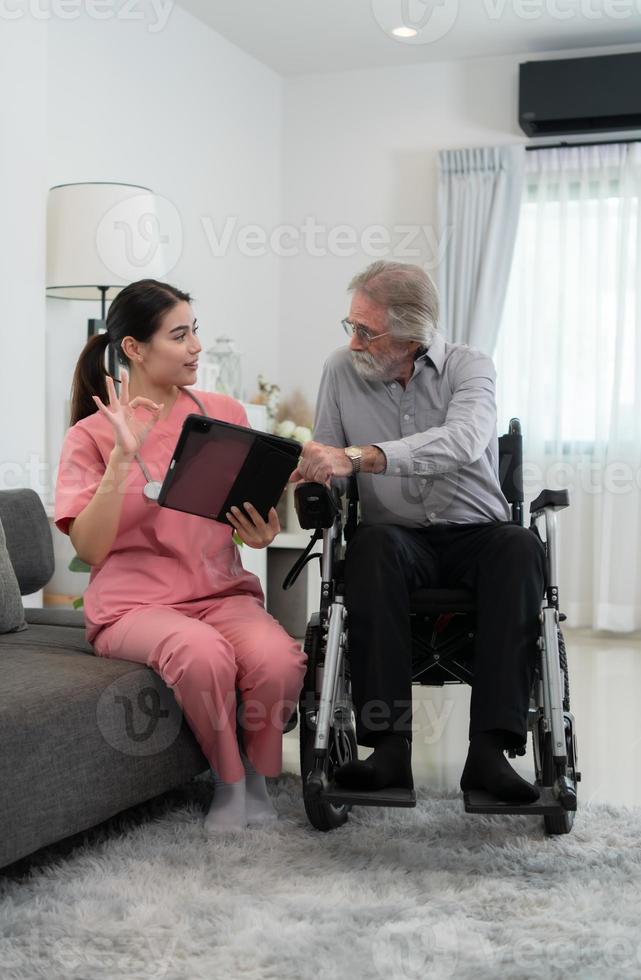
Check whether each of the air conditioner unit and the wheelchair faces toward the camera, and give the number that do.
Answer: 2

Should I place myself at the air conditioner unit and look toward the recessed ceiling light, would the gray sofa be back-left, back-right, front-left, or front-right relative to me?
front-left

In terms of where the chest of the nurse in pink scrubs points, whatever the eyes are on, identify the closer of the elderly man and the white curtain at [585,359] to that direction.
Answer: the elderly man

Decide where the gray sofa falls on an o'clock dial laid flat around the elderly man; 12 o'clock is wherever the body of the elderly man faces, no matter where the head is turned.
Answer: The gray sofa is roughly at 2 o'clock from the elderly man.

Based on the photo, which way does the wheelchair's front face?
toward the camera

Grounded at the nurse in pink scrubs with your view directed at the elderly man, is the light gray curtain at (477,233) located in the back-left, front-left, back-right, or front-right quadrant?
front-left

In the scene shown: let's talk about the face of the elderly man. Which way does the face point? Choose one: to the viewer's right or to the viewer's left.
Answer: to the viewer's left

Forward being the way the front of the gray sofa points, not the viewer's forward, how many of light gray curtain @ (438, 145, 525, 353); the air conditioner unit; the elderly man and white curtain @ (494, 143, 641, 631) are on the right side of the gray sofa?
0

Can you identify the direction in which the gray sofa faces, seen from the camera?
facing the viewer and to the right of the viewer

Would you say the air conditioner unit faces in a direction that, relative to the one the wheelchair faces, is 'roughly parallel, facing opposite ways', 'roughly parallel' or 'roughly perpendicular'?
roughly parallel

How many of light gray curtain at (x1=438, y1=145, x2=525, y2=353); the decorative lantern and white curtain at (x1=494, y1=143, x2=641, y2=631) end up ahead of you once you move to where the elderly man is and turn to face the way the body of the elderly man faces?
0

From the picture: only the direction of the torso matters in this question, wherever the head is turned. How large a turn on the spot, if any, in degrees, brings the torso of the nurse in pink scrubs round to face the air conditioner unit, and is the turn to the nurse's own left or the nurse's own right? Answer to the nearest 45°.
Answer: approximately 90° to the nurse's own left

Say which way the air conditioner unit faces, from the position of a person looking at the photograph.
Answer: facing the viewer

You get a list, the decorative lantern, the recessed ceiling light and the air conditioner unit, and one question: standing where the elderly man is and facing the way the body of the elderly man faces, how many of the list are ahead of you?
0

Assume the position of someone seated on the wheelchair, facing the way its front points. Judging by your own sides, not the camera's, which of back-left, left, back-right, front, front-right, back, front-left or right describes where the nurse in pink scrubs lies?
right

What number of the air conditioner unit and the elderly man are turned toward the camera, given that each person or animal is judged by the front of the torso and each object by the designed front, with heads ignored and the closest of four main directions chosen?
2

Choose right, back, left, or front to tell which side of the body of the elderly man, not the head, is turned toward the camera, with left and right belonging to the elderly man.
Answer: front
